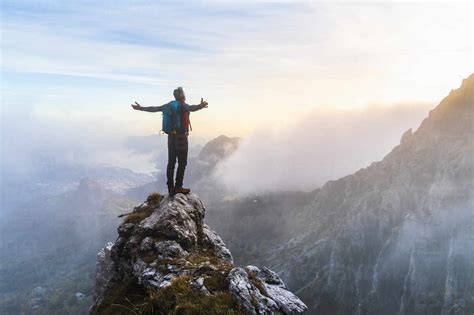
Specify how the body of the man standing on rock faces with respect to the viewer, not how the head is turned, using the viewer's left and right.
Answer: facing away from the viewer and to the right of the viewer

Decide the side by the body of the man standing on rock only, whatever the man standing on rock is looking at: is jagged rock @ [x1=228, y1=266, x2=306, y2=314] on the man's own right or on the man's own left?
on the man's own right

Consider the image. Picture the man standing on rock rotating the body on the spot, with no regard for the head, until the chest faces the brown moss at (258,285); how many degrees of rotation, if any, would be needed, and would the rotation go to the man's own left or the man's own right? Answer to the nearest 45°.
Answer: approximately 135° to the man's own right
